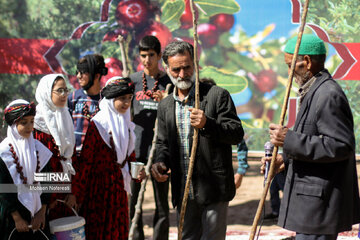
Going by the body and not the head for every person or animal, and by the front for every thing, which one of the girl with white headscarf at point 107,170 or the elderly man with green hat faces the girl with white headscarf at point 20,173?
the elderly man with green hat

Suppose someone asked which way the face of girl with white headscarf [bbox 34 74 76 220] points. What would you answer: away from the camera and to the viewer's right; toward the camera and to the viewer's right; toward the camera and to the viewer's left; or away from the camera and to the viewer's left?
toward the camera and to the viewer's right

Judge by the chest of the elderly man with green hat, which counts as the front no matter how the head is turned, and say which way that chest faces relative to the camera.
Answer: to the viewer's left

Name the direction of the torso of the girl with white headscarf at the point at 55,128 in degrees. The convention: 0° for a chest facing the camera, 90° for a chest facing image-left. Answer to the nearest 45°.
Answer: approximately 315°

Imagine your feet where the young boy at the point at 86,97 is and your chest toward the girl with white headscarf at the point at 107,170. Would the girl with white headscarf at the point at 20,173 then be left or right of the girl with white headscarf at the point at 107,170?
right

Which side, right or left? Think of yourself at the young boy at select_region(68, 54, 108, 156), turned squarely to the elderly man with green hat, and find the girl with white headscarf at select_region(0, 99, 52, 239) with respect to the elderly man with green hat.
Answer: right

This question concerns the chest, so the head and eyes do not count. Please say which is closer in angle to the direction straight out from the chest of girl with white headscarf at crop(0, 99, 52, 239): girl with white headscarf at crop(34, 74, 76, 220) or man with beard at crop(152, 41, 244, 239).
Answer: the man with beard

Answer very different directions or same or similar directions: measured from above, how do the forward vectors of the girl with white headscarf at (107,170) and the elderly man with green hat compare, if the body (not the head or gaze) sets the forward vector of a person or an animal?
very different directions

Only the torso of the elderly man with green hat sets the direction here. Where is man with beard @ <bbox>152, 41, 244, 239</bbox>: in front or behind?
in front

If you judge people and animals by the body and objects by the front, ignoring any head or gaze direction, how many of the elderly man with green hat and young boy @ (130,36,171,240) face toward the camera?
1

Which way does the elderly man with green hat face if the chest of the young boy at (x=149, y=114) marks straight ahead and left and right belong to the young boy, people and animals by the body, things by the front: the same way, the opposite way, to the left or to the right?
to the right

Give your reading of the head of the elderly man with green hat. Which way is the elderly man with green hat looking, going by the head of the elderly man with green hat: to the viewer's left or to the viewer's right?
to the viewer's left

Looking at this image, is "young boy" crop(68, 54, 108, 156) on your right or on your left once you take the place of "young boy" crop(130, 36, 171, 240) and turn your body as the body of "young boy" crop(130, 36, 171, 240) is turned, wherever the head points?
on your right

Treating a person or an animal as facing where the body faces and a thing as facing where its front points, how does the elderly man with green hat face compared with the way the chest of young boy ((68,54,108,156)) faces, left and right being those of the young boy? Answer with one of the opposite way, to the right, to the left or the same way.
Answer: to the right

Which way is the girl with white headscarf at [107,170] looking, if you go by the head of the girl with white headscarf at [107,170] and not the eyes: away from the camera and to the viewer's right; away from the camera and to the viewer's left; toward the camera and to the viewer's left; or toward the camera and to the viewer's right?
toward the camera and to the viewer's right
